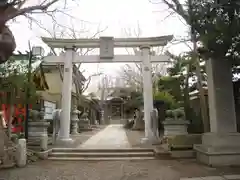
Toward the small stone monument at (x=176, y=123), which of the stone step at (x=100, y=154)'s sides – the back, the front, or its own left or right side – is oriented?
left

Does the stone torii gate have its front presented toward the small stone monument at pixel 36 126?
no

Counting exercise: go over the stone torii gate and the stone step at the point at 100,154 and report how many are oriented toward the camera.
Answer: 2

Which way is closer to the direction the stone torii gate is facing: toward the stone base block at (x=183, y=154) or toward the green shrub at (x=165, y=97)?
the stone base block

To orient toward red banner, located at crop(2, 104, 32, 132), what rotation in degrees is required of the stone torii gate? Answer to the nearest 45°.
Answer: approximately 90° to its right

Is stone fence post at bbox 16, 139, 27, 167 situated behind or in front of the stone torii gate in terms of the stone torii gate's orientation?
in front

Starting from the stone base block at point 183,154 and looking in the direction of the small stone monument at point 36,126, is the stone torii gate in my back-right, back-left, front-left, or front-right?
front-right

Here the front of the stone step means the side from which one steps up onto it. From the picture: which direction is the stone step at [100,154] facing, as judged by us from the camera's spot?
facing the viewer

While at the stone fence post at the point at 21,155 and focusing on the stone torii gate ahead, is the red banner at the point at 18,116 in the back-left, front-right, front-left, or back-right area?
front-left

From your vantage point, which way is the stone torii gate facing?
toward the camera

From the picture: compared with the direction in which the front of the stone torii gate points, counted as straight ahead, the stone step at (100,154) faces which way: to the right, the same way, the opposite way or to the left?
the same way

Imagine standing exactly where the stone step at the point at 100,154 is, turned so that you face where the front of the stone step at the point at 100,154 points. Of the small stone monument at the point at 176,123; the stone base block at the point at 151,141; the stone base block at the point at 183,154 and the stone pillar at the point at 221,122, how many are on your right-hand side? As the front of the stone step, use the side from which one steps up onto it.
0

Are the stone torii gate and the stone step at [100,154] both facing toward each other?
no
